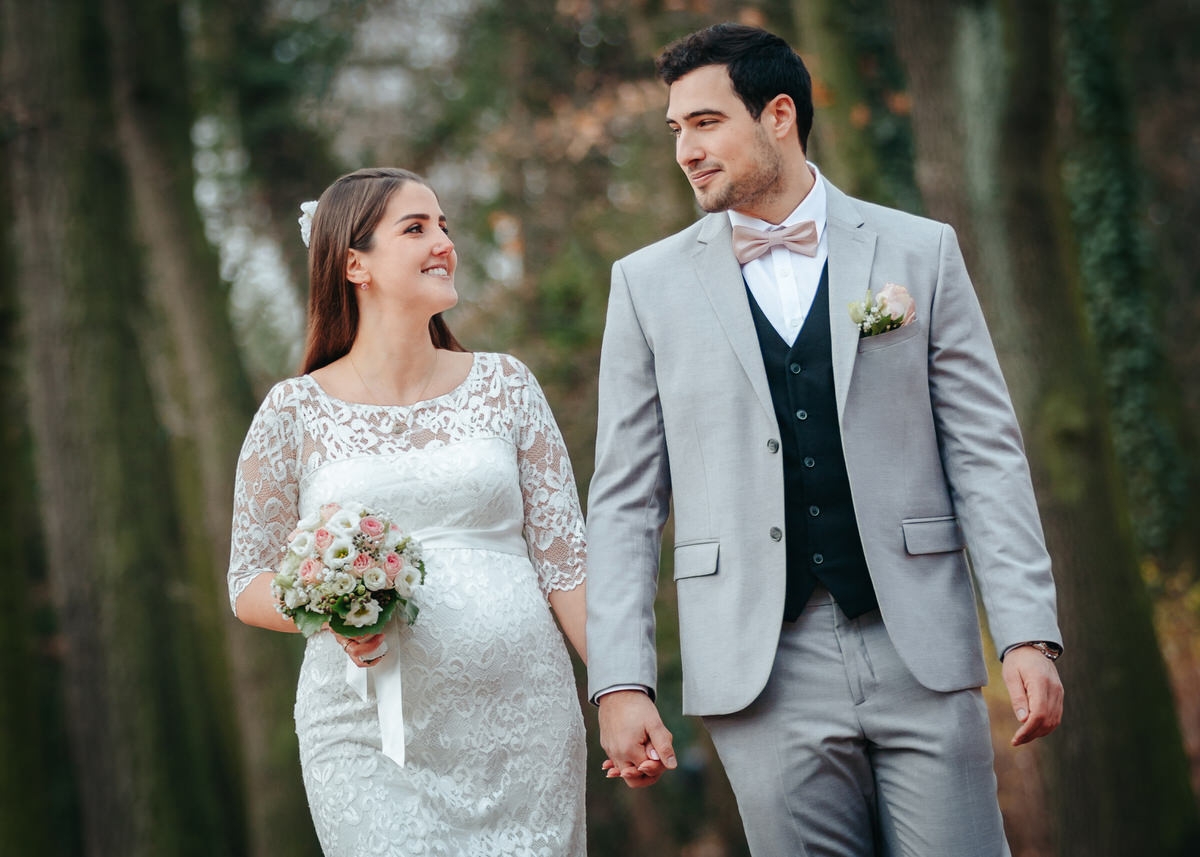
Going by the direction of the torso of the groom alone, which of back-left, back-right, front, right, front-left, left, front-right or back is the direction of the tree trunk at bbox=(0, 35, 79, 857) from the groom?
back-right

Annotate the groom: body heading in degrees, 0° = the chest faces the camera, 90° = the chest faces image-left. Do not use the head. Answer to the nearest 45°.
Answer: approximately 0°

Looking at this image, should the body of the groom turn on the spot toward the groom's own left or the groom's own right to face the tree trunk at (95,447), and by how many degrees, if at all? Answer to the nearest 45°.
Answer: approximately 135° to the groom's own right

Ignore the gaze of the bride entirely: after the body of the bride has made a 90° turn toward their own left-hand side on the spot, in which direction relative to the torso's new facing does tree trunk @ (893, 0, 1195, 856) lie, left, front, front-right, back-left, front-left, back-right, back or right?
front-left

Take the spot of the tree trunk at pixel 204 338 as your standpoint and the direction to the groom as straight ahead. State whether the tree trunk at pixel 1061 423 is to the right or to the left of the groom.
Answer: left

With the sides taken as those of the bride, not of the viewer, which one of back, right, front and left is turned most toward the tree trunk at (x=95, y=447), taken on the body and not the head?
back

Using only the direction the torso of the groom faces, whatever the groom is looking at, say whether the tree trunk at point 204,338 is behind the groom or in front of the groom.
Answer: behind

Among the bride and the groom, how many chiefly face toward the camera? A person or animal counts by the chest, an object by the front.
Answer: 2
